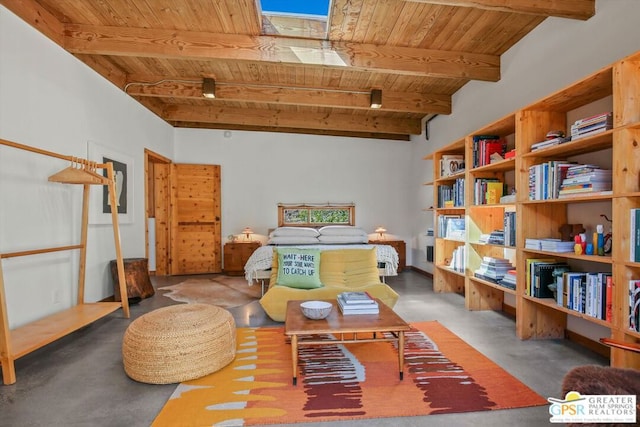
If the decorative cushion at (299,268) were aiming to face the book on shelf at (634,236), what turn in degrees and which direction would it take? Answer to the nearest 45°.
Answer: approximately 45° to its left

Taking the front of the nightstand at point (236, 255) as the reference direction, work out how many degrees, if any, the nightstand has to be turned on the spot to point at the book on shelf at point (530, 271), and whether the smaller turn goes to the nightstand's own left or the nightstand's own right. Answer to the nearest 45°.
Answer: approximately 45° to the nightstand's own left

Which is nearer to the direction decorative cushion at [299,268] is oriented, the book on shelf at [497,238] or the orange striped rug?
the orange striped rug

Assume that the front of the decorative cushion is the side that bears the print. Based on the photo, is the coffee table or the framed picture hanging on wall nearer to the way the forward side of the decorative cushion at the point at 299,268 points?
the coffee table

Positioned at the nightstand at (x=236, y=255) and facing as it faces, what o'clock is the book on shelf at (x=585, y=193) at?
The book on shelf is roughly at 11 o'clock from the nightstand.

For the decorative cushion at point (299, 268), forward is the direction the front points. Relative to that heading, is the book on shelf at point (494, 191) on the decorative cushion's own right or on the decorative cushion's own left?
on the decorative cushion's own left

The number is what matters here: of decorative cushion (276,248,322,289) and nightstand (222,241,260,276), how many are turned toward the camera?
2

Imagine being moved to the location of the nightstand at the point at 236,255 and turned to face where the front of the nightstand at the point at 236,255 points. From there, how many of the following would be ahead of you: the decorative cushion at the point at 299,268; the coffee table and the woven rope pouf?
3
